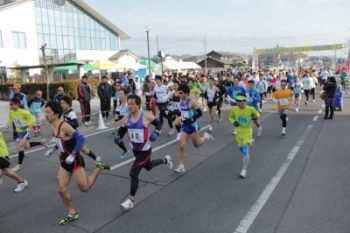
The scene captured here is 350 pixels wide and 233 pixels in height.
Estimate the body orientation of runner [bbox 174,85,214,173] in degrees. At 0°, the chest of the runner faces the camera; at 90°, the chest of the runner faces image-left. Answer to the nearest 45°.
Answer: approximately 45°

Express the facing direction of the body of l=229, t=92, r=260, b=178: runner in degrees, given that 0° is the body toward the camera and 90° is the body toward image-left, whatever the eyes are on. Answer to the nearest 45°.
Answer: approximately 0°

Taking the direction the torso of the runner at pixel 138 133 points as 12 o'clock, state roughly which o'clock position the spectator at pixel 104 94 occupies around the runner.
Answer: The spectator is roughly at 4 o'clock from the runner.

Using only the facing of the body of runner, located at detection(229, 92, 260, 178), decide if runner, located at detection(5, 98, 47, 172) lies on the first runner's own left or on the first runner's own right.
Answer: on the first runner's own right

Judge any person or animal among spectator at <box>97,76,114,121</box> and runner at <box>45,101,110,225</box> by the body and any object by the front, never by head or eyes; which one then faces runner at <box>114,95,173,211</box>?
the spectator

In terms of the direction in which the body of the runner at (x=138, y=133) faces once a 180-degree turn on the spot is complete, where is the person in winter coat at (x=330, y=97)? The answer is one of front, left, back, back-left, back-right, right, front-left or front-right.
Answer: front

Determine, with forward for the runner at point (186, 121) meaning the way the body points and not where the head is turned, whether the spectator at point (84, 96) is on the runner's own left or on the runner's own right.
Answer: on the runner's own right

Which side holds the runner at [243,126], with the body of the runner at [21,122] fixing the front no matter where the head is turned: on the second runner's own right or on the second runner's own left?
on the second runner's own left

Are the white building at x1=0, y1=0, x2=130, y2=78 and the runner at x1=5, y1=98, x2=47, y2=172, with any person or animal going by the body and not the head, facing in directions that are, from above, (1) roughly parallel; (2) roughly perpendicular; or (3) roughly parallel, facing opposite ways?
roughly perpendicular

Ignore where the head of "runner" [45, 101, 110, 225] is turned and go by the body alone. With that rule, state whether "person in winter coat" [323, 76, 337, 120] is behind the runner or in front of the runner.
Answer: behind

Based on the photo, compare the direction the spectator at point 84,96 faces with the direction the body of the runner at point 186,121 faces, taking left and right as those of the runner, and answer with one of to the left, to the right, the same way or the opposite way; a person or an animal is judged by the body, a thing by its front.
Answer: to the left

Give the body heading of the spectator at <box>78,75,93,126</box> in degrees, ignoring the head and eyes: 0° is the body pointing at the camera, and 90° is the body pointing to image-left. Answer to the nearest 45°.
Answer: approximately 315°

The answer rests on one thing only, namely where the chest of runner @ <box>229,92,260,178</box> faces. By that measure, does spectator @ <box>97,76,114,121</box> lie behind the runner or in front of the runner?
behind

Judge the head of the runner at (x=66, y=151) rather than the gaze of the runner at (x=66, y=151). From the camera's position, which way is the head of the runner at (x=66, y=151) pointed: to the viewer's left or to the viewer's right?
to the viewer's left

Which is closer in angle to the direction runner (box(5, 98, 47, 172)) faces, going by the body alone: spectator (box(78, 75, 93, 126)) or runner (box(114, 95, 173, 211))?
the runner
